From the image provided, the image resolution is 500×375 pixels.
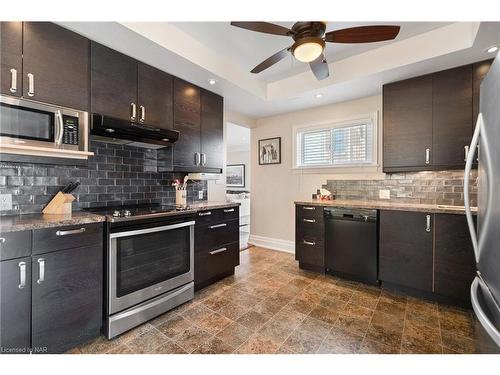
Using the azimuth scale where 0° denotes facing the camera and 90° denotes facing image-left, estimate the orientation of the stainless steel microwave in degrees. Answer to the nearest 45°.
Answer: approximately 315°

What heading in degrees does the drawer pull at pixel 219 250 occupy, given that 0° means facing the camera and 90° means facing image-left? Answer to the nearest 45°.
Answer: approximately 315°

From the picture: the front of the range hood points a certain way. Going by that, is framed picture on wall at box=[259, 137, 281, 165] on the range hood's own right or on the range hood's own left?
on the range hood's own left

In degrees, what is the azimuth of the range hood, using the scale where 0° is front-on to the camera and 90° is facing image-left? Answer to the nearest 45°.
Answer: approximately 315°

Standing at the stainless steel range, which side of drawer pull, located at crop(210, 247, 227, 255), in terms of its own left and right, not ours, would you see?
right

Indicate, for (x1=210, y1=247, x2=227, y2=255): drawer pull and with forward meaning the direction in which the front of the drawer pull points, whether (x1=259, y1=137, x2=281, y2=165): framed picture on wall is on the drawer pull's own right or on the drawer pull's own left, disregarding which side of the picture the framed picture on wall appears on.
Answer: on the drawer pull's own left

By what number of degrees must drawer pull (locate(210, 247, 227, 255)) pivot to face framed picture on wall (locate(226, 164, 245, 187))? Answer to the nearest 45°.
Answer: approximately 135° to its left
